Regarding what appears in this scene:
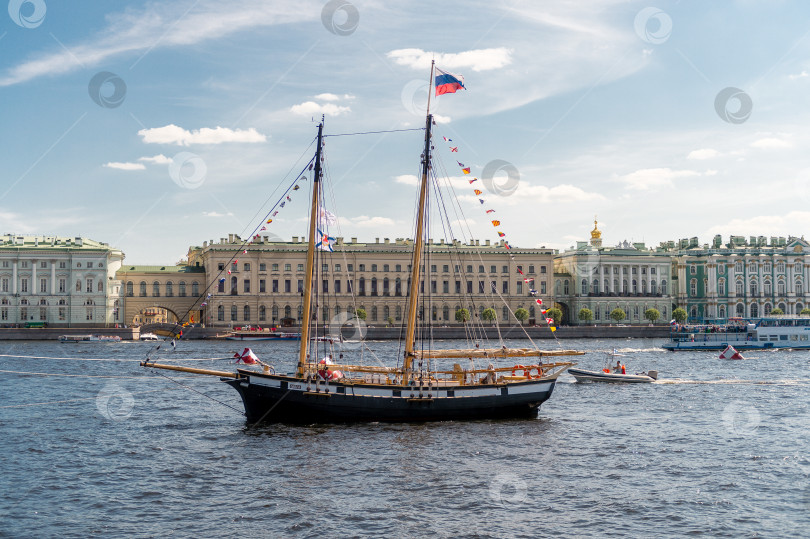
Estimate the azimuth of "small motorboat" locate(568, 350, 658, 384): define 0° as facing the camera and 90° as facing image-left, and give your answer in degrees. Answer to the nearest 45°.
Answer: approximately 90°

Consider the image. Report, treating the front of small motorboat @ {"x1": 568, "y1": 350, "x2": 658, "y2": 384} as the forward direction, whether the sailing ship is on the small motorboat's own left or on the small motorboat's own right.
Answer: on the small motorboat's own left

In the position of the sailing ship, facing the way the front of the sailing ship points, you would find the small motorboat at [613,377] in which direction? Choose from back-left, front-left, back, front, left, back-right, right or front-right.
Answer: back-right

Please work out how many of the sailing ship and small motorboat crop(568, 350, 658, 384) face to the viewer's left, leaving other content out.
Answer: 2

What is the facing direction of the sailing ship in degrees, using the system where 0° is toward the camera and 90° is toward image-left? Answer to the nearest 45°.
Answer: approximately 90°

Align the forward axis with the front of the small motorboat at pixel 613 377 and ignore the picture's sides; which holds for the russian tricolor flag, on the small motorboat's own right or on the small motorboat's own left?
on the small motorboat's own left
